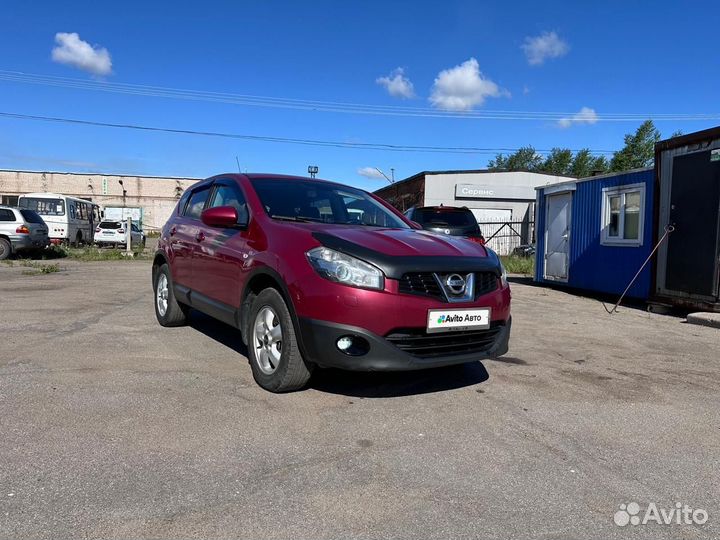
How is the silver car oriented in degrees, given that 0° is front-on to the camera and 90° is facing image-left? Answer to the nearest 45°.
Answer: approximately 135°

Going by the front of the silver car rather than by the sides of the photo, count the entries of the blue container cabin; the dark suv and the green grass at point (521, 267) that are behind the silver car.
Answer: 3

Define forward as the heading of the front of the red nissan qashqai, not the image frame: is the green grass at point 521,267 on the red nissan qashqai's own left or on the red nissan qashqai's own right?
on the red nissan qashqai's own left

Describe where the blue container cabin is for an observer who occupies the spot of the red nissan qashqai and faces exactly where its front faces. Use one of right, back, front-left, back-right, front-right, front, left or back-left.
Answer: left

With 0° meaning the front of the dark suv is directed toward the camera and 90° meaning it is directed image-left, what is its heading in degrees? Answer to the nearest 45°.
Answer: approximately 180°

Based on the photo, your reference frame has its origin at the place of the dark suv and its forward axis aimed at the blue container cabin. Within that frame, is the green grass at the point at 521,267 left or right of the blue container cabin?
left

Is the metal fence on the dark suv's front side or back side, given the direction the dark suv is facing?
on the front side

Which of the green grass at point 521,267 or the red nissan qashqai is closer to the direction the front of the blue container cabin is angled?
the red nissan qashqai
